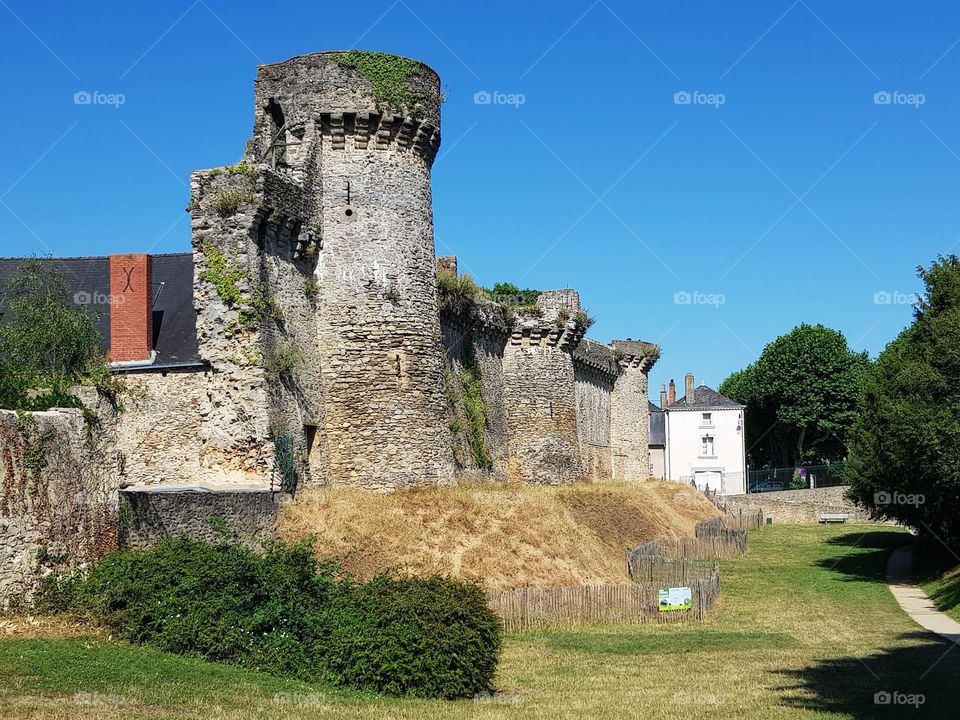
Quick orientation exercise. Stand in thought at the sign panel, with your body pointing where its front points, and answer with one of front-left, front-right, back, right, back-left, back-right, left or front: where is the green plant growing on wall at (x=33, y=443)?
front-right

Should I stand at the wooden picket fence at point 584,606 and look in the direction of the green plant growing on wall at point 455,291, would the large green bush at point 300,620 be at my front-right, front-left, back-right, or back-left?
back-left

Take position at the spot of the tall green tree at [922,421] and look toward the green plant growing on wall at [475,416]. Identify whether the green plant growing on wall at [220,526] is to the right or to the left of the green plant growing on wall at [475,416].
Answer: left

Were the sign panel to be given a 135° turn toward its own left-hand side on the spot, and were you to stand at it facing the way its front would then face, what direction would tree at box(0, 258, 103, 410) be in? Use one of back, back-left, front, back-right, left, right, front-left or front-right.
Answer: back-left

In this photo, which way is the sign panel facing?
toward the camera

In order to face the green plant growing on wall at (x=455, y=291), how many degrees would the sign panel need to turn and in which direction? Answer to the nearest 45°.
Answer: approximately 135° to its right

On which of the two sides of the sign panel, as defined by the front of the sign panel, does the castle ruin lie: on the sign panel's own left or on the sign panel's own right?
on the sign panel's own right

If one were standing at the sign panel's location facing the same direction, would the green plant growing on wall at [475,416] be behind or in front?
behind

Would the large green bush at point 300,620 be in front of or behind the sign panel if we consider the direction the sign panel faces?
in front

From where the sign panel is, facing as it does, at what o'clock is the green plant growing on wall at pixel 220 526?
The green plant growing on wall is roughly at 2 o'clock from the sign panel.

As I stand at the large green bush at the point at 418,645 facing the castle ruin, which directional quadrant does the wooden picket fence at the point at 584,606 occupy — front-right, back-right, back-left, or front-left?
front-right

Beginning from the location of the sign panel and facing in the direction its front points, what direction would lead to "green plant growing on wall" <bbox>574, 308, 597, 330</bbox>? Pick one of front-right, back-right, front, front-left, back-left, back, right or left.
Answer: back

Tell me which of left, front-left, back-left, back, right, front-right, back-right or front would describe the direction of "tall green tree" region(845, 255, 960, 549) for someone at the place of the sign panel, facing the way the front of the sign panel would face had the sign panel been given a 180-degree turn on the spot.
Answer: front-right
